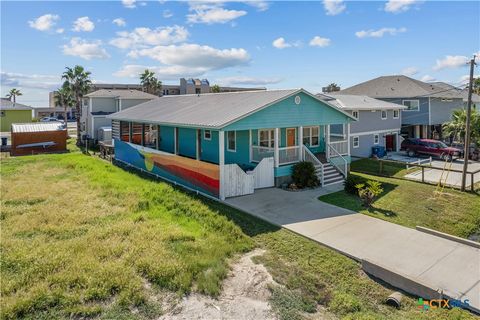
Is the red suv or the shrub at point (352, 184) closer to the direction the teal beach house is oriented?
the shrub

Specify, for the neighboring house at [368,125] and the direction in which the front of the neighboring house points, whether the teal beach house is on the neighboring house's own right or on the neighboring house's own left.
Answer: on the neighboring house's own right

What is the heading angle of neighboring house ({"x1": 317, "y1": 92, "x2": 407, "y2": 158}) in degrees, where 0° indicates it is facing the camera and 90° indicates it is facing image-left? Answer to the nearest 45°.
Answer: approximately 315°

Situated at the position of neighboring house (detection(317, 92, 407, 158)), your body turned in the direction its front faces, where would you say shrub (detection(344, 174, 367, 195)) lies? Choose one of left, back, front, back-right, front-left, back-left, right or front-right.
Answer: front-right

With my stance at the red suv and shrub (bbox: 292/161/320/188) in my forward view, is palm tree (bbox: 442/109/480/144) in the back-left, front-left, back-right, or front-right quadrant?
back-left

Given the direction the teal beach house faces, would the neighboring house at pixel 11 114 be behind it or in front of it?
behind

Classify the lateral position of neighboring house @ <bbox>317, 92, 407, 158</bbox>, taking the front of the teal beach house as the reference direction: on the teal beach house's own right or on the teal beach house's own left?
on the teal beach house's own left

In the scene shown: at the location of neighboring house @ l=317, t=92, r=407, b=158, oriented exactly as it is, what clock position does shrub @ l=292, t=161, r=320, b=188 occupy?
The shrub is roughly at 2 o'clock from the neighboring house.

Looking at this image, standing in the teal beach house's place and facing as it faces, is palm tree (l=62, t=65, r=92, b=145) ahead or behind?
behind

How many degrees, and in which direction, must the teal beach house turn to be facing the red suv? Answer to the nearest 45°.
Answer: approximately 90° to its left
